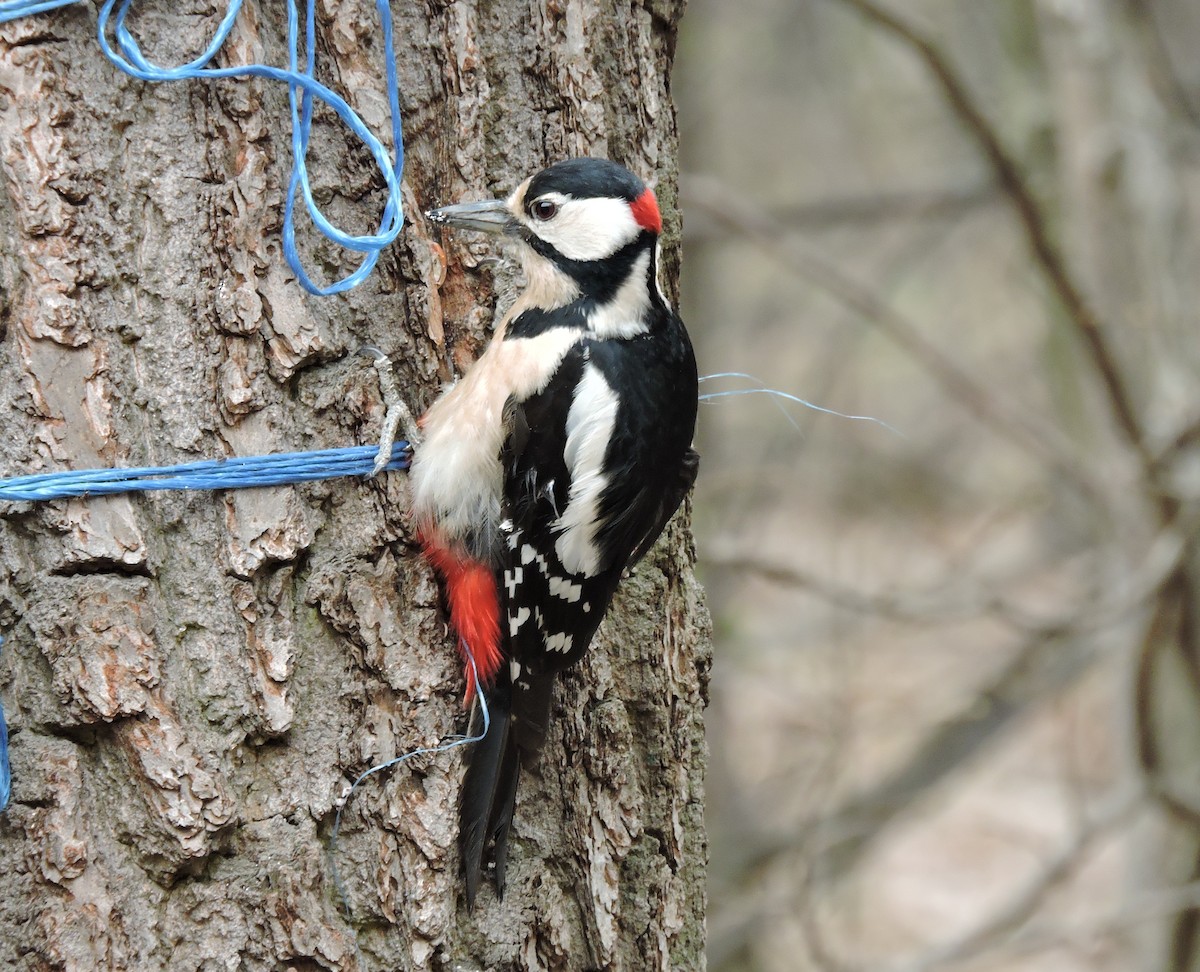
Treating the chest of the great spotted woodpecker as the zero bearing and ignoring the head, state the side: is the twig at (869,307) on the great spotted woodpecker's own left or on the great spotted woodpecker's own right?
on the great spotted woodpecker's own right

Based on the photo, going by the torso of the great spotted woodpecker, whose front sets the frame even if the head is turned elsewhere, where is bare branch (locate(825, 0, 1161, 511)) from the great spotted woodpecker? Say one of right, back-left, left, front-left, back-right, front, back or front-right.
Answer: back-right

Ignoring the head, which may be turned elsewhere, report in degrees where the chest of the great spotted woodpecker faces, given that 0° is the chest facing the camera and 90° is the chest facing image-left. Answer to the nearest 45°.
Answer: approximately 90°
